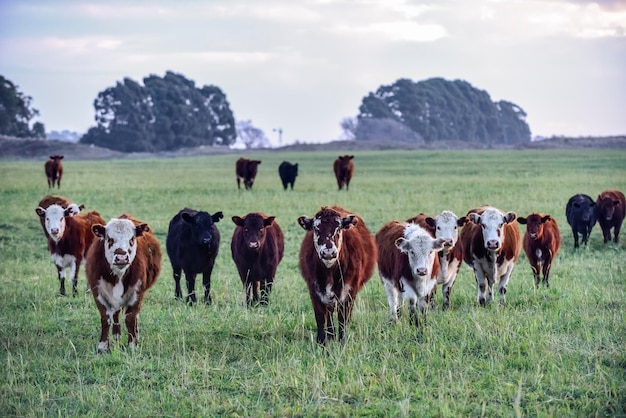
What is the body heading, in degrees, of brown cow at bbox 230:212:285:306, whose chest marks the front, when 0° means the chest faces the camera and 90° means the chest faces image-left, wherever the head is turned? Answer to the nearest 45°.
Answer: approximately 0°

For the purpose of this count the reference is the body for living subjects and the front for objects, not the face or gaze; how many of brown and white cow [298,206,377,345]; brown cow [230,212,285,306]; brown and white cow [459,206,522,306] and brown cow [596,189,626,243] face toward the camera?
4

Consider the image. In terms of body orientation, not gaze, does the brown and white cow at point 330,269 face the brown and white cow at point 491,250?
no

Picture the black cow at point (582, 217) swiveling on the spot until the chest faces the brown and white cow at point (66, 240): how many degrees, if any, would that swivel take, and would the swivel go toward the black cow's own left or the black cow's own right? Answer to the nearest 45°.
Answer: approximately 45° to the black cow's own right

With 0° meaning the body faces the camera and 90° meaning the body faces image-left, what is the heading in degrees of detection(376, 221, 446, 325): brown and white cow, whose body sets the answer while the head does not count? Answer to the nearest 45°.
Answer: approximately 315°

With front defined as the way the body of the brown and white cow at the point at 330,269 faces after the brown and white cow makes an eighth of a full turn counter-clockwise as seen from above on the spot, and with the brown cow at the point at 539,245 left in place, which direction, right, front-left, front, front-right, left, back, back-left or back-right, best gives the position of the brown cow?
left

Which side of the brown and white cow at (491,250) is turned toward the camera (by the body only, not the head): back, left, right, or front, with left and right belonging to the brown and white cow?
front

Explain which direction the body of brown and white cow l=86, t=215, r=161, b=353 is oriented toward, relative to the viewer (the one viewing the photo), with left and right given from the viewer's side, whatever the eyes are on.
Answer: facing the viewer

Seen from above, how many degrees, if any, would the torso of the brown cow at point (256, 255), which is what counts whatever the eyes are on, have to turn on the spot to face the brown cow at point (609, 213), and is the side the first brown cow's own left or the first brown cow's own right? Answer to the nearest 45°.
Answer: approximately 135° to the first brown cow's own left

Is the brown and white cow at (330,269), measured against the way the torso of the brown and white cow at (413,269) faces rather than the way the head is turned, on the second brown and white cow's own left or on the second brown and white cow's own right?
on the second brown and white cow's own right

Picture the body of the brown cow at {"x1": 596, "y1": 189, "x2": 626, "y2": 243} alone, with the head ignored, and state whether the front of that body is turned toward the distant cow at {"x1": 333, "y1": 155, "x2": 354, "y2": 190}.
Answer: no

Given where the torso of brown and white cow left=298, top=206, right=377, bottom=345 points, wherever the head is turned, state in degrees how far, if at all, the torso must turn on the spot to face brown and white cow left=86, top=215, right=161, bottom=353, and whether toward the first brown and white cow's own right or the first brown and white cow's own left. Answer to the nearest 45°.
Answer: approximately 90° to the first brown and white cow's own right

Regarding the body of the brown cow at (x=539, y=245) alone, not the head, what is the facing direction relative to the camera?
toward the camera

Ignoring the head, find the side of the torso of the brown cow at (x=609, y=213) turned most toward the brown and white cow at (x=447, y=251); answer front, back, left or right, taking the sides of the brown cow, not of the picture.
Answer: front

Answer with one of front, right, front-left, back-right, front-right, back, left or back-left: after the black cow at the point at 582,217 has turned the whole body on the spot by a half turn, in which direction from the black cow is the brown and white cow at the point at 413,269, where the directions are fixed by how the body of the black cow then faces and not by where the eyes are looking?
back

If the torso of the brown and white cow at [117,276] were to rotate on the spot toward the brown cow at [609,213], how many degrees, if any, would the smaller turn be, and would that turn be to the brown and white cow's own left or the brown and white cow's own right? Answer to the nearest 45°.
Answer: approximately 135° to the brown and white cow's own left
